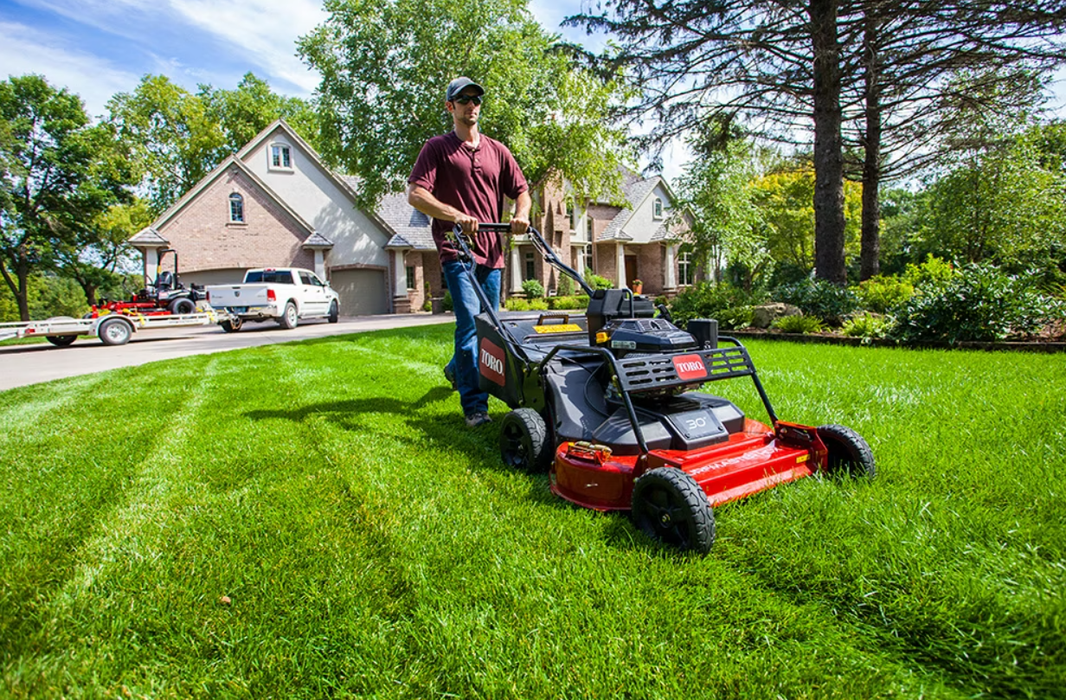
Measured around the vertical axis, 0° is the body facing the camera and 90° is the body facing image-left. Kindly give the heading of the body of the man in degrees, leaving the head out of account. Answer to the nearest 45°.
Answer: approximately 315°

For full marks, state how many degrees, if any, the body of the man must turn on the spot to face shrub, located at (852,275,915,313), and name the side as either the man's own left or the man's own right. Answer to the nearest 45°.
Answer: approximately 90° to the man's own left

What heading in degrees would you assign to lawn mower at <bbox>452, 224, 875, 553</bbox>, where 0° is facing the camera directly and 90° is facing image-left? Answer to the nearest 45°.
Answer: approximately 315°

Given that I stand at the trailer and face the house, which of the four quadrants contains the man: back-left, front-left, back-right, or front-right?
back-right

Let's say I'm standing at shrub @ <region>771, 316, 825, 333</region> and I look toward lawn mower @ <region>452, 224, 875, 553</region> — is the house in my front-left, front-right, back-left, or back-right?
back-right

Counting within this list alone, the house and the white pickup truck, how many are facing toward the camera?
1

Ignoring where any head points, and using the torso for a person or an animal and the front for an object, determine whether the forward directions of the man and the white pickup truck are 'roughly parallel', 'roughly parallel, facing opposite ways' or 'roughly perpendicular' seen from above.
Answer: roughly perpendicular

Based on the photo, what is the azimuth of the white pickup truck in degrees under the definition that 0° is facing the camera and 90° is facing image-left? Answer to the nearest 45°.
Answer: approximately 225°
